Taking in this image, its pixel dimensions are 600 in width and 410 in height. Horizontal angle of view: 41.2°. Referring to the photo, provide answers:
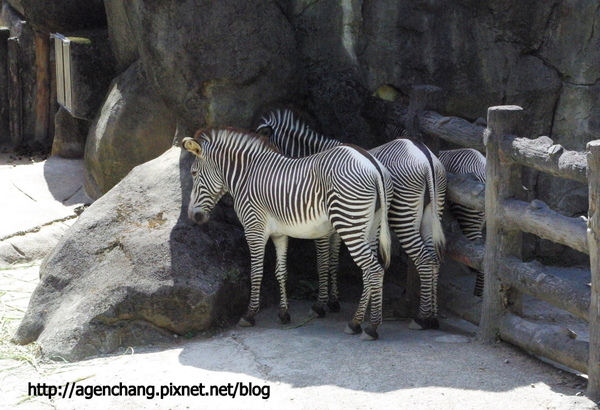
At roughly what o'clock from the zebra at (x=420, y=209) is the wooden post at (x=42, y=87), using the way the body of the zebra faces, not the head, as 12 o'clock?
The wooden post is roughly at 12 o'clock from the zebra.

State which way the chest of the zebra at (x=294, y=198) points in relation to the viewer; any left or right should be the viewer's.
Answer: facing away from the viewer and to the left of the viewer

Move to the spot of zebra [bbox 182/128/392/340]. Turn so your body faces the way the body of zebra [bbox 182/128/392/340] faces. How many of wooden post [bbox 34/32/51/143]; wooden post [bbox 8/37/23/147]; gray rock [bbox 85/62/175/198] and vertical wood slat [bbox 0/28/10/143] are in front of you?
4

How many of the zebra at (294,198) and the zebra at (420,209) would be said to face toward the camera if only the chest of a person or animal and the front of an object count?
0

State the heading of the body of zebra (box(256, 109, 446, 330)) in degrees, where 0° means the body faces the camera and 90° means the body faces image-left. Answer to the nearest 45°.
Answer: approximately 135°

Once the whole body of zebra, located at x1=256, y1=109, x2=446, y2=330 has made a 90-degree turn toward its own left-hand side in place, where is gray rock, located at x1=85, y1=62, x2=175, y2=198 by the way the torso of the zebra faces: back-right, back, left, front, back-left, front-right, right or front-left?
right

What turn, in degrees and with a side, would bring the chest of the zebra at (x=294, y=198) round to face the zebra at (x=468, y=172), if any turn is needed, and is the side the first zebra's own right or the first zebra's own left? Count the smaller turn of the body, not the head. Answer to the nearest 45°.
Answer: approximately 135° to the first zebra's own right

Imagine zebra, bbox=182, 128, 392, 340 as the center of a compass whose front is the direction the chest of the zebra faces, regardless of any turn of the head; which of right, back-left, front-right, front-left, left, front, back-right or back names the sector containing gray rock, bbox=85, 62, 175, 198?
front

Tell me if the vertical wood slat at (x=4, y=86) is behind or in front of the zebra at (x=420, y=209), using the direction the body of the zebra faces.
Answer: in front

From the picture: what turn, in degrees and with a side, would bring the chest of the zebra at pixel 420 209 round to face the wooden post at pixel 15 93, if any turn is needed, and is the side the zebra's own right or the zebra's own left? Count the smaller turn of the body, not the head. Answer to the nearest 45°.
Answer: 0° — it already faces it

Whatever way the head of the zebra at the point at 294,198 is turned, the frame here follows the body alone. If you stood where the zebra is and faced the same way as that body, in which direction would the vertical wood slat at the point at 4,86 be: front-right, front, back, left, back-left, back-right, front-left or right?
front

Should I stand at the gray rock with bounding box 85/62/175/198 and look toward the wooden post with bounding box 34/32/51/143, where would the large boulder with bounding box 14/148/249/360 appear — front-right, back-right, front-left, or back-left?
back-left

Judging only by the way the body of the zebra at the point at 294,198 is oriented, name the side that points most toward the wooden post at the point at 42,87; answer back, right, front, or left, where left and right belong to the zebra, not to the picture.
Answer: front
